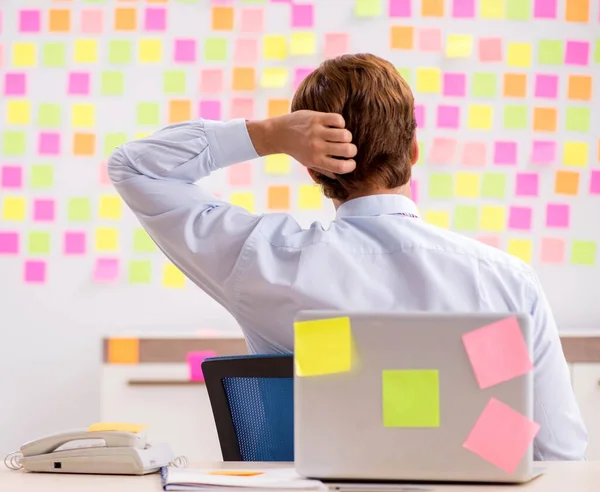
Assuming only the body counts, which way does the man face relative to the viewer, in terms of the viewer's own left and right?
facing away from the viewer

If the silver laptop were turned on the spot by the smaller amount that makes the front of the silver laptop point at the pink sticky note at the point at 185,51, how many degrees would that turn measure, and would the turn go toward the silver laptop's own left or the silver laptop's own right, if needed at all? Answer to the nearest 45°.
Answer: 0° — it already faces it

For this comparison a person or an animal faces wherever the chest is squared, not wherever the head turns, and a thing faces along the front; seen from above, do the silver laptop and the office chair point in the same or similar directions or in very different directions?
same or similar directions

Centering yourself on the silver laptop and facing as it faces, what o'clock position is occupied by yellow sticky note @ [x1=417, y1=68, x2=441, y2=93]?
The yellow sticky note is roughly at 12 o'clock from the silver laptop.

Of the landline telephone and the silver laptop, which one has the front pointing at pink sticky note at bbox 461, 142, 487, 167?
the silver laptop

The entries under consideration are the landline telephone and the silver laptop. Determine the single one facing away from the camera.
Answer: the silver laptop

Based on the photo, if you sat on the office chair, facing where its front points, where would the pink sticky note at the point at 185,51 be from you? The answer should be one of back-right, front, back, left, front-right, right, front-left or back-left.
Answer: front

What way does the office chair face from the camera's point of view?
away from the camera

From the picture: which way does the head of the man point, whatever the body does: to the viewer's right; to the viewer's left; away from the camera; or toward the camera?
away from the camera

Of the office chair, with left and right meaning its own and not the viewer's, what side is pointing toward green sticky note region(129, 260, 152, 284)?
front

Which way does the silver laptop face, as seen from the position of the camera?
facing away from the viewer
